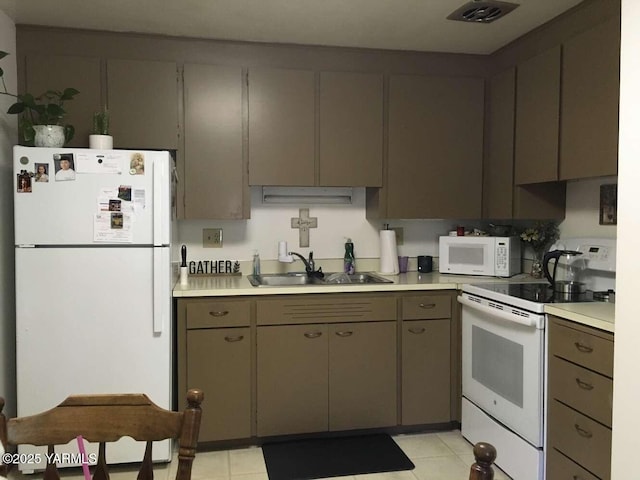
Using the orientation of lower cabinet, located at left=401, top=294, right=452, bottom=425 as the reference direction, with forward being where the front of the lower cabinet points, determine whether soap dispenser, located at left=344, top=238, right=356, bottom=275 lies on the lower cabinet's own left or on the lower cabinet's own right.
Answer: on the lower cabinet's own right

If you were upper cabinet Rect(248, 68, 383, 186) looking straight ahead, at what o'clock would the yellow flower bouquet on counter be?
The yellow flower bouquet on counter is roughly at 9 o'clock from the upper cabinet.

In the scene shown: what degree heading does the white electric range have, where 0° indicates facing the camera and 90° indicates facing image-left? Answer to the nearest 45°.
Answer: approximately 45°

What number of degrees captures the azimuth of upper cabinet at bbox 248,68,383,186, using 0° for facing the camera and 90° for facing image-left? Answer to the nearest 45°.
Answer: approximately 0°

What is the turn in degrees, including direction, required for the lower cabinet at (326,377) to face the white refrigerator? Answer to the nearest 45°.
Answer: approximately 90° to its right

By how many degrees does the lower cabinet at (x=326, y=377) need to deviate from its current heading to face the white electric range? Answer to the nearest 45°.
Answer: approximately 90° to its left
